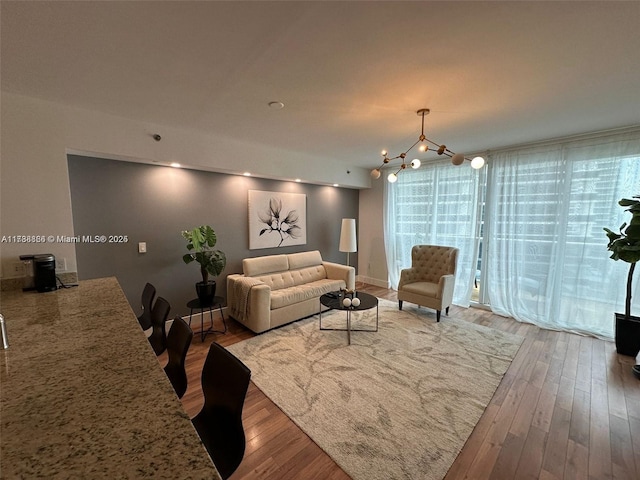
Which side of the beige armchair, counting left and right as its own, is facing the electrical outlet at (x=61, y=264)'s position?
front

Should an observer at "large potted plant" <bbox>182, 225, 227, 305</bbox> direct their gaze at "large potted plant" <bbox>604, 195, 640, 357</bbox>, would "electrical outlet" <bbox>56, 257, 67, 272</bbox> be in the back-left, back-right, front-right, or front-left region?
back-right

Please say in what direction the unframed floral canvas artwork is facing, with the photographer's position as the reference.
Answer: facing the viewer and to the right of the viewer

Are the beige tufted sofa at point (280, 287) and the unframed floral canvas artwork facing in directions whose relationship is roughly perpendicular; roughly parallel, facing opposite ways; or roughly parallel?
roughly parallel

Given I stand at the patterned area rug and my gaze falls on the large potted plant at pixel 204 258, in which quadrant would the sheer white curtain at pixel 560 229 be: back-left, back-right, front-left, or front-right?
back-right

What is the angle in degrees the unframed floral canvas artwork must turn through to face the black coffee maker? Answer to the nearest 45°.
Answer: approximately 90° to its right

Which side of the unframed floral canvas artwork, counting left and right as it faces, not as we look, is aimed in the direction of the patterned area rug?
front

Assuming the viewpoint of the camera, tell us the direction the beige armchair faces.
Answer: facing the viewer and to the left of the viewer

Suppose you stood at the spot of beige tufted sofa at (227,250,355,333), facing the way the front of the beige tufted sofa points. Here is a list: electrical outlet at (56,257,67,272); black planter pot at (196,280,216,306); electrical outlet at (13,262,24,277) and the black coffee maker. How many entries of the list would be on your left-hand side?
0

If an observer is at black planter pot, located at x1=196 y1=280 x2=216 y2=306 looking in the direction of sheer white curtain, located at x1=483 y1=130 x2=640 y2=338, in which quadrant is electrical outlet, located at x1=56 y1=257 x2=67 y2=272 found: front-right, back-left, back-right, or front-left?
back-right

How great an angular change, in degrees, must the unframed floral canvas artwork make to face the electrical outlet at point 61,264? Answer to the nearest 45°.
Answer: approximately 90° to its right

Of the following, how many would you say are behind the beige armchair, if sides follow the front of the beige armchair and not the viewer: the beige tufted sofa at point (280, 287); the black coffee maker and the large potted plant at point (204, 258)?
0

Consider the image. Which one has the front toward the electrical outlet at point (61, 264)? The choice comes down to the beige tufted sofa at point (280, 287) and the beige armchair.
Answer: the beige armchair

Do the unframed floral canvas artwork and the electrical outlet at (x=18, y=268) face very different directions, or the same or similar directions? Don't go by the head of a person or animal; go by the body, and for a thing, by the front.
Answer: same or similar directions

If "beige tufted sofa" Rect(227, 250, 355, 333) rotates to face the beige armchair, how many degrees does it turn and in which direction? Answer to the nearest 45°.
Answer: approximately 45° to its left

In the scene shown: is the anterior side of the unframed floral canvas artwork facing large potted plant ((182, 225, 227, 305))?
no

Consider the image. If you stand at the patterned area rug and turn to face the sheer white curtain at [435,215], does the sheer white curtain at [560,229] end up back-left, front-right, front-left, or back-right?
front-right

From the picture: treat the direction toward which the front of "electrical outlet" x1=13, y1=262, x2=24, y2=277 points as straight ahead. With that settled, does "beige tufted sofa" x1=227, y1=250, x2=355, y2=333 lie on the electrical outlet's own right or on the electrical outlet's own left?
on the electrical outlet's own left

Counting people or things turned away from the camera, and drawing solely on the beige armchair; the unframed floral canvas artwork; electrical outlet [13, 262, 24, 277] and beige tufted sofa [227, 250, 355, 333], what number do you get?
0

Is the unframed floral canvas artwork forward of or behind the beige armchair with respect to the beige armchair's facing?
forward
